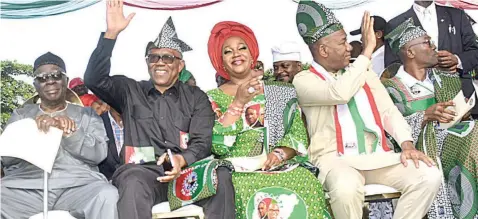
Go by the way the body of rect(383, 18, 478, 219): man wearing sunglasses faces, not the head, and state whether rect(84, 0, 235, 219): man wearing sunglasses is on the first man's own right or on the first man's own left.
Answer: on the first man's own right

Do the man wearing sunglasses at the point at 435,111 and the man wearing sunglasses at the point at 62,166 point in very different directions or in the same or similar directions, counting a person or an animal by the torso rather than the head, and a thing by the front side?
same or similar directions

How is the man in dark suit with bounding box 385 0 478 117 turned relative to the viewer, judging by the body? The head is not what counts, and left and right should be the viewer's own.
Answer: facing the viewer

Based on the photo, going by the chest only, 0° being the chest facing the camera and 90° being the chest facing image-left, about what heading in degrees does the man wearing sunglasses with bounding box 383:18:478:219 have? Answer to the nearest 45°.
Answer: approximately 315°

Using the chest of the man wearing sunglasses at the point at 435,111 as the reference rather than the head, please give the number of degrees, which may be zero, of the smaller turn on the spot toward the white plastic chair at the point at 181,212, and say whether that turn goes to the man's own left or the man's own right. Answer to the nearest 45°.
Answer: approximately 90° to the man's own right

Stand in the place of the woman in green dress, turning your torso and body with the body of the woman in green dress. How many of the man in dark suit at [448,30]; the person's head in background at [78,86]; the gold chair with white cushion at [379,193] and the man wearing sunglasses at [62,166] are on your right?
2

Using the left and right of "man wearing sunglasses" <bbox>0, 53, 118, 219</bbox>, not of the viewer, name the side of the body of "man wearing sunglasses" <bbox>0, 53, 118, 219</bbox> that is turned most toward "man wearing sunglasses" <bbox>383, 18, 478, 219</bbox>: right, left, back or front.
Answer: left

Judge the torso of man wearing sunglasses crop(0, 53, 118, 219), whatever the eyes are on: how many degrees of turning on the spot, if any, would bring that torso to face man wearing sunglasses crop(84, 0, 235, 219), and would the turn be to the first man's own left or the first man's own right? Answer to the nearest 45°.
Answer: approximately 90° to the first man's own left

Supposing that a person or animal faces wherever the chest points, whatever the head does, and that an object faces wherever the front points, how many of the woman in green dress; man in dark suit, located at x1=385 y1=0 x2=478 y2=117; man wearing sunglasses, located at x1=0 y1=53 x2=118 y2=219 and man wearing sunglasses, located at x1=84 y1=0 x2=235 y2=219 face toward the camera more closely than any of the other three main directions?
4

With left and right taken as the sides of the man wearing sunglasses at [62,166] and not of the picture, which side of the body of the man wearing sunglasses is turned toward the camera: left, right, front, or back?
front

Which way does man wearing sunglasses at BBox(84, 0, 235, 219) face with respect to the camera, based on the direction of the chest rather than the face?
toward the camera

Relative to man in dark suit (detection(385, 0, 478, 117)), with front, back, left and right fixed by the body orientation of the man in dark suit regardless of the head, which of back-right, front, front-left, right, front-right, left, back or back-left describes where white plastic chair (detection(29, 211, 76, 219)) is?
front-right
